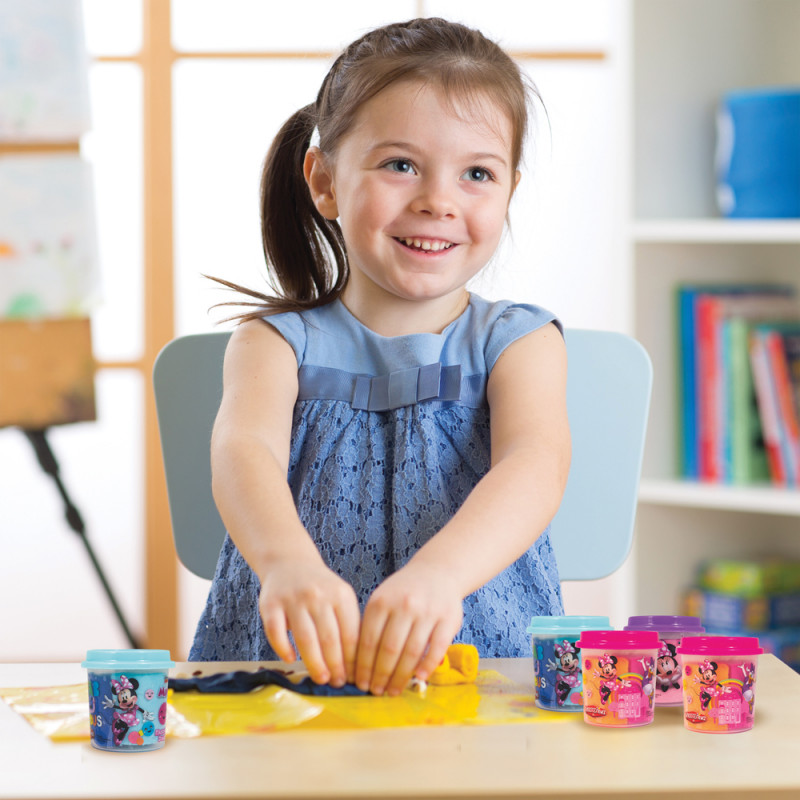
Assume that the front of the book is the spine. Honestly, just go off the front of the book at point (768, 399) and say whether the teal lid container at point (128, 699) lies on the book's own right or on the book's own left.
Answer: on the book's own right

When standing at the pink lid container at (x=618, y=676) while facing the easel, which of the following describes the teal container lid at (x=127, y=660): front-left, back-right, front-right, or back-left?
front-left

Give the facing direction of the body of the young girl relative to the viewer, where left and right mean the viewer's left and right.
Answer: facing the viewer

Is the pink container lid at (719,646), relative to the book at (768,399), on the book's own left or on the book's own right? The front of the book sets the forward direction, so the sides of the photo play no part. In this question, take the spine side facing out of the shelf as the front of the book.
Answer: on the book's own right
